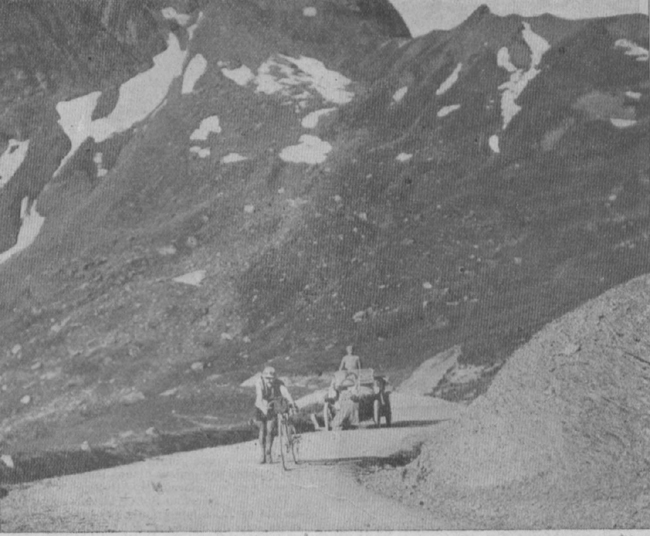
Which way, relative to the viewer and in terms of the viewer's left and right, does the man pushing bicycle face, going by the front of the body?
facing the viewer

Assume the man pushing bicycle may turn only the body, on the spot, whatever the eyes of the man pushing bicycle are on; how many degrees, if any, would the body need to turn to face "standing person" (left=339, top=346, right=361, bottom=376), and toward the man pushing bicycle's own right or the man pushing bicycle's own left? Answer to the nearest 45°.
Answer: approximately 135° to the man pushing bicycle's own left
